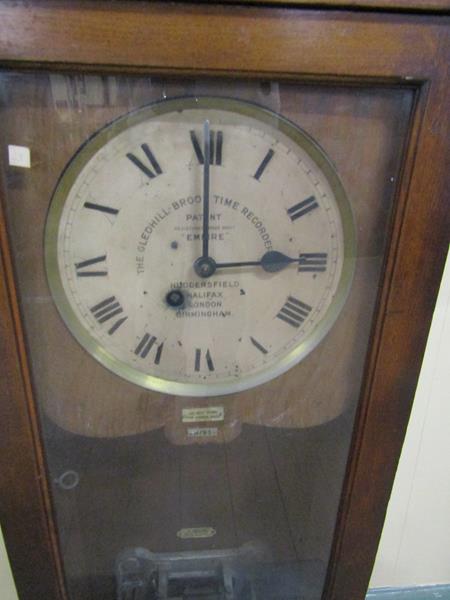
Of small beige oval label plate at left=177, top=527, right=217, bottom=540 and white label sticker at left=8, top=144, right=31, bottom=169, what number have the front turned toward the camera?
2

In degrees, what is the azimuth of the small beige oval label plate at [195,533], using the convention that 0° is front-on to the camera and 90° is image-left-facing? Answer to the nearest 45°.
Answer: approximately 0°

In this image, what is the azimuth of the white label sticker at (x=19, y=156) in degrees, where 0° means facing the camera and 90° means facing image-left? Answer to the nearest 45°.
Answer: approximately 0°
